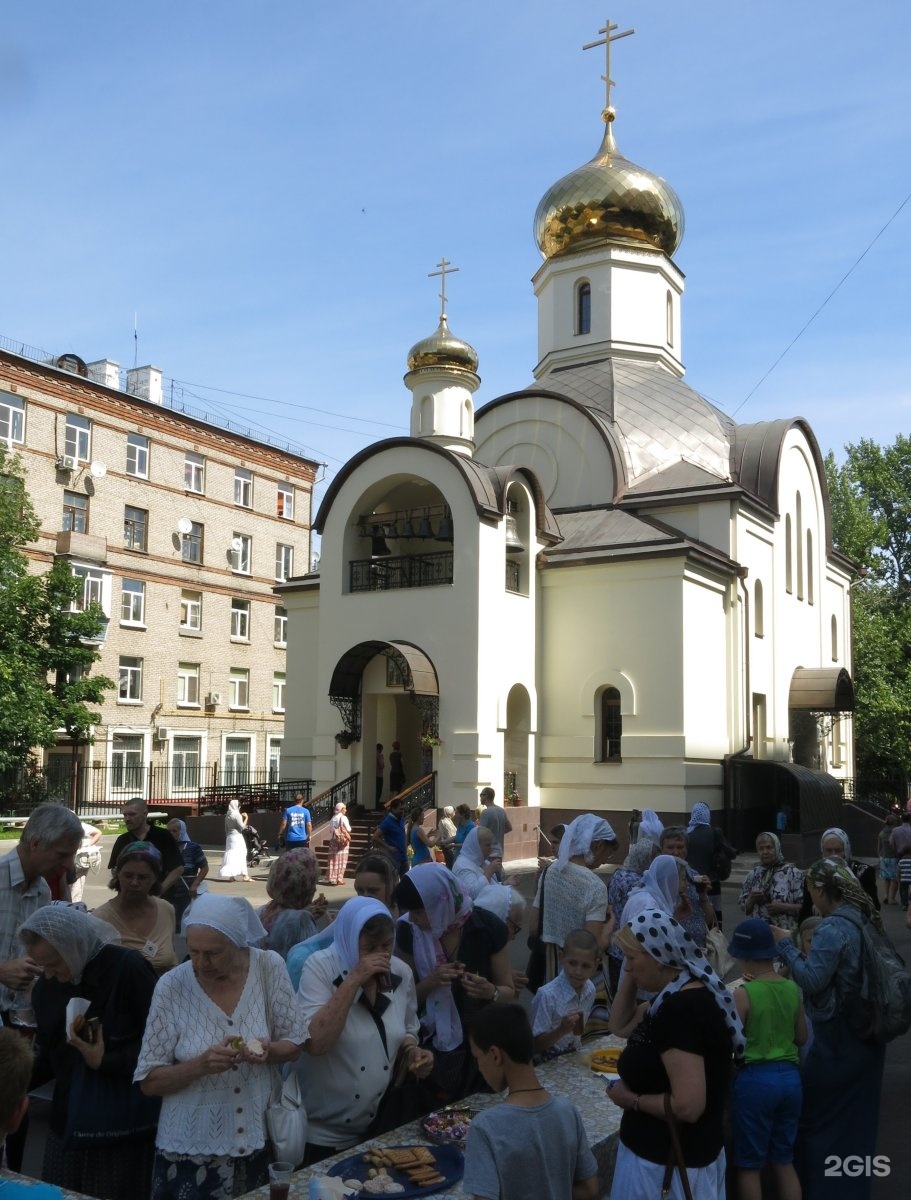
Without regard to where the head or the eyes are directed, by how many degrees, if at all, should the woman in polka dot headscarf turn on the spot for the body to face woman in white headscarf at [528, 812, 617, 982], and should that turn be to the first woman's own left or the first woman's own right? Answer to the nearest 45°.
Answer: approximately 90° to the first woman's own right

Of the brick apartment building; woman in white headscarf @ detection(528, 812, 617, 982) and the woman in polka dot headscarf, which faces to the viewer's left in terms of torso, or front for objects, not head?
the woman in polka dot headscarf

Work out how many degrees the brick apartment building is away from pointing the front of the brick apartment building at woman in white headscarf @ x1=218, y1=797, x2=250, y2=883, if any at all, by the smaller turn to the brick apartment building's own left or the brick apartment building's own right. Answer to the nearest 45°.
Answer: approximately 45° to the brick apartment building's own right

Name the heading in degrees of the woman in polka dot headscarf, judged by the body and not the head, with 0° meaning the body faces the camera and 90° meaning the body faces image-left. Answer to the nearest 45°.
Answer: approximately 90°

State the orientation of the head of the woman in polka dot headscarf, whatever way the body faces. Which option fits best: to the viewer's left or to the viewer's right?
to the viewer's left

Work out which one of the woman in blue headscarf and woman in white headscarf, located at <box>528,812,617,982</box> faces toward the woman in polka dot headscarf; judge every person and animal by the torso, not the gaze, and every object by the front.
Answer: the woman in blue headscarf

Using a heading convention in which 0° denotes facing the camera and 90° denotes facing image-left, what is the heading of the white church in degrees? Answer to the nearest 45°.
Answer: approximately 45°

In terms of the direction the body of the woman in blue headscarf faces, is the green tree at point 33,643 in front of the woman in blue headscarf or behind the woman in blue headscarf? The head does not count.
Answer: behind
